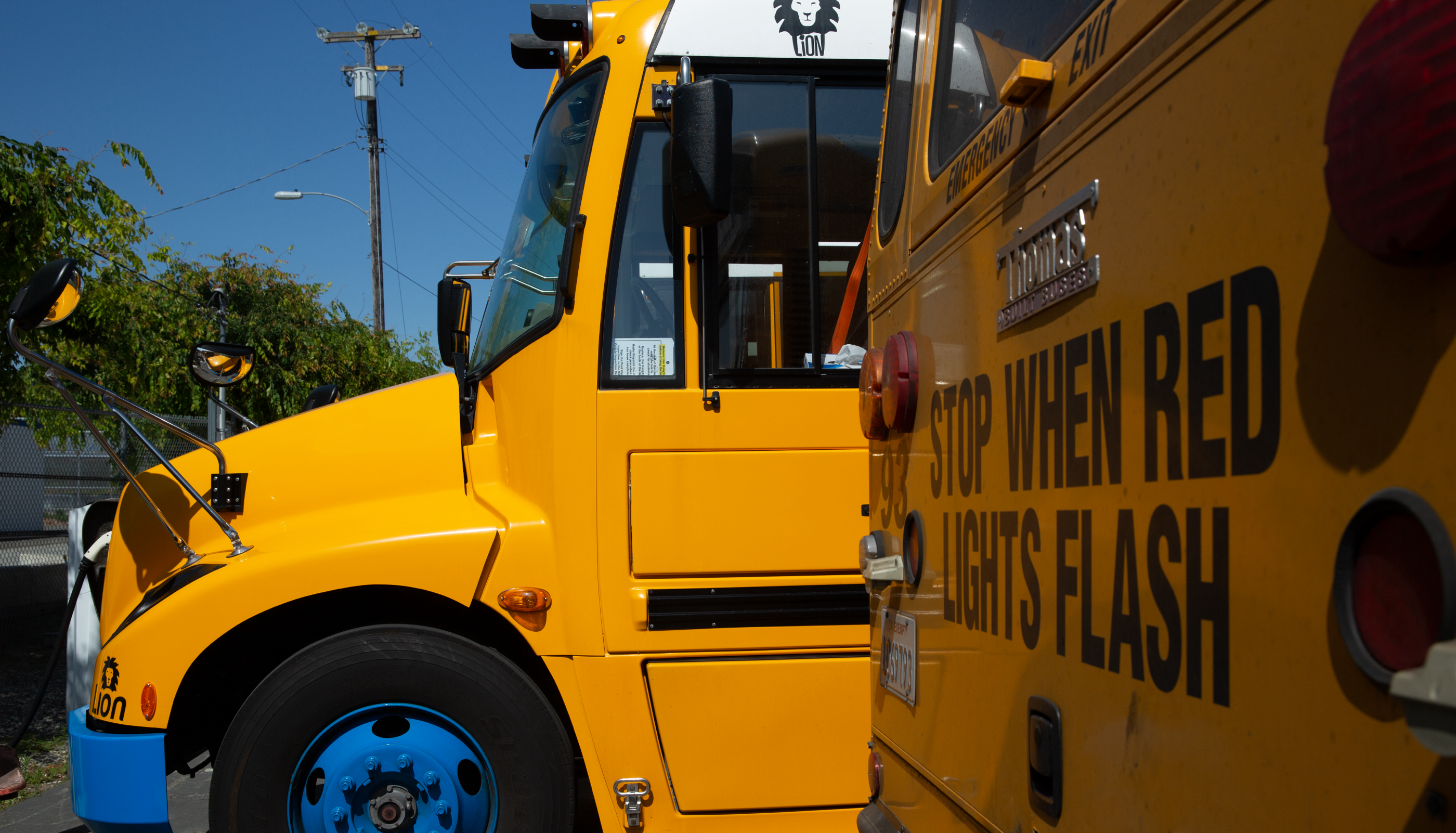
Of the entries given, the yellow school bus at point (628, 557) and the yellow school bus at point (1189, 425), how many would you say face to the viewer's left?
1

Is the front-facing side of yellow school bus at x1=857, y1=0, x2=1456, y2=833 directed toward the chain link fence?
no

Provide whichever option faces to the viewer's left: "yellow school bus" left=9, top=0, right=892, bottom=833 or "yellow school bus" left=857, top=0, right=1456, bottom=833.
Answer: "yellow school bus" left=9, top=0, right=892, bottom=833

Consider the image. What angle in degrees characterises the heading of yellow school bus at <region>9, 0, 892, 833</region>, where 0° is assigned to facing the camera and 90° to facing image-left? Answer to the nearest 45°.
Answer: approximately 90°

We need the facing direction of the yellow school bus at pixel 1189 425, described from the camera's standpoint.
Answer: facing away from the viewer and to the right of the viewer

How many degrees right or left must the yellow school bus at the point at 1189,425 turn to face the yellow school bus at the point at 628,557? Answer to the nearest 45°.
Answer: approximately 90° to its left
